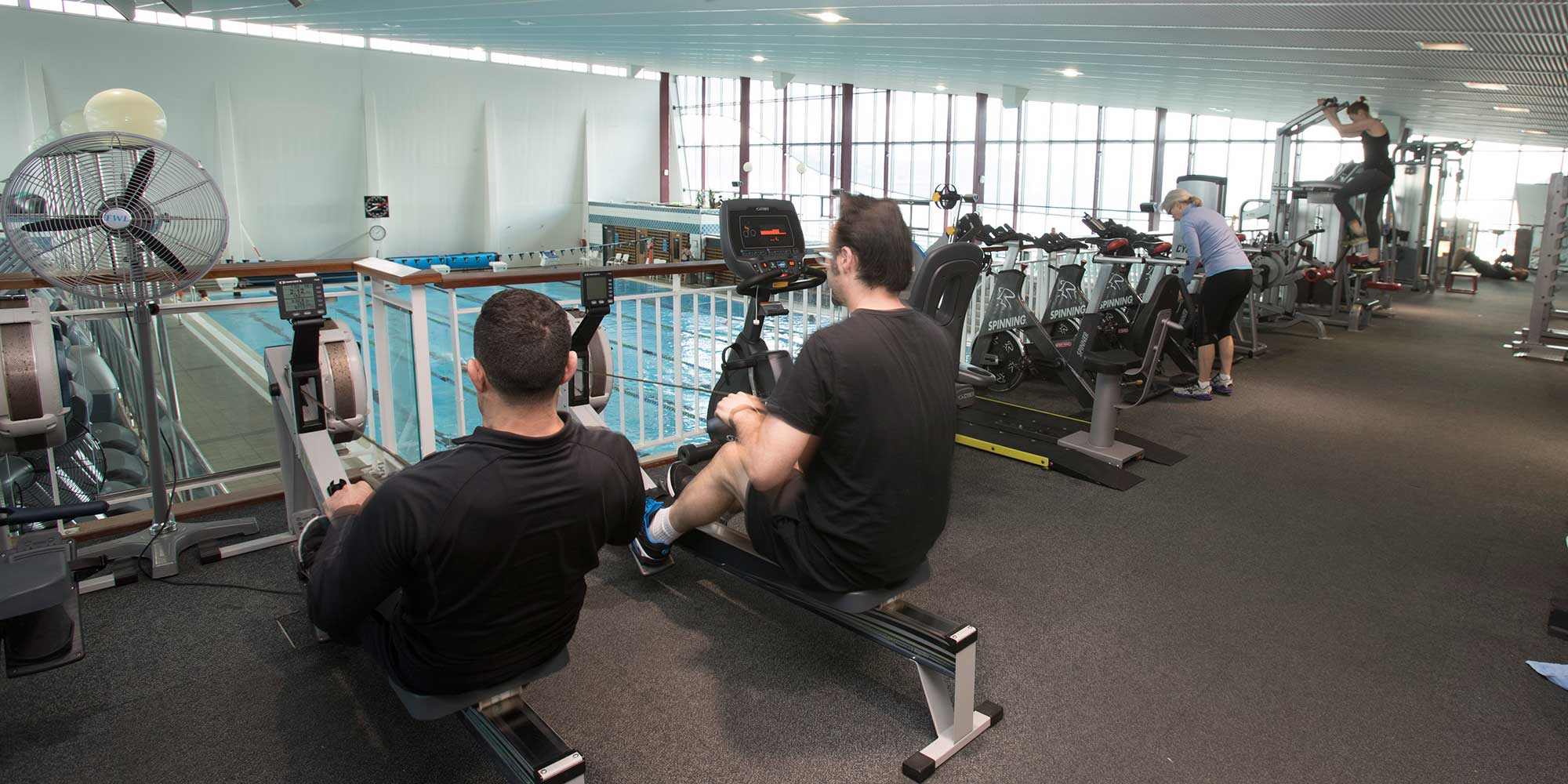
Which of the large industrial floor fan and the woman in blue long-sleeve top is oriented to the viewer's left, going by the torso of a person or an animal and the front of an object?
the woman in blue long-sleeve top

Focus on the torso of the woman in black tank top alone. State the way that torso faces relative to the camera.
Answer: to the viewer's left

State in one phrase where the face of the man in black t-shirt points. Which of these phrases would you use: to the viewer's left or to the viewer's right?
to the viewer's left

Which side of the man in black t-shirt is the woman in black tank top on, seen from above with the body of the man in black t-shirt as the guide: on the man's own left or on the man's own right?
on the man's own right

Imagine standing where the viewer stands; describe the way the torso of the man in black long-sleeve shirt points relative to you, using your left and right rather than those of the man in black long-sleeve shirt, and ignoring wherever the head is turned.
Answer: facing away from the viewer and to the left of the viewer

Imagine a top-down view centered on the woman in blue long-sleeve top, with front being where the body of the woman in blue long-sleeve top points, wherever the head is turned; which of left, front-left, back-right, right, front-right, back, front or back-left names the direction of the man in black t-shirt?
left

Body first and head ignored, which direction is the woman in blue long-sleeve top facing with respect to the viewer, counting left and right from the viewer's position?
facing to the left of the viewer

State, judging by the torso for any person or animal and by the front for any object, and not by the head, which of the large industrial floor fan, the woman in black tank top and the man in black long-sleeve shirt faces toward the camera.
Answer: the large industrial floor fan

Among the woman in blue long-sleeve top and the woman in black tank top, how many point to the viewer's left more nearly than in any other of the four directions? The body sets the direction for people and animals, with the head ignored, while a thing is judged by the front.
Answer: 2

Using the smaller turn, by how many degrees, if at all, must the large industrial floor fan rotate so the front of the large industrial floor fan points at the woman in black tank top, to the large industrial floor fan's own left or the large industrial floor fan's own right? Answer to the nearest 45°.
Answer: approximately 90° to the large industrial floor fan's own left

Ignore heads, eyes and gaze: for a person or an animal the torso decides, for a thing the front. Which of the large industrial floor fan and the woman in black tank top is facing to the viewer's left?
the woman in black tank top

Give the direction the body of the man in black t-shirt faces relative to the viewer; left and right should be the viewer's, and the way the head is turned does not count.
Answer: facing away from the viewer and to the left of the viewer
